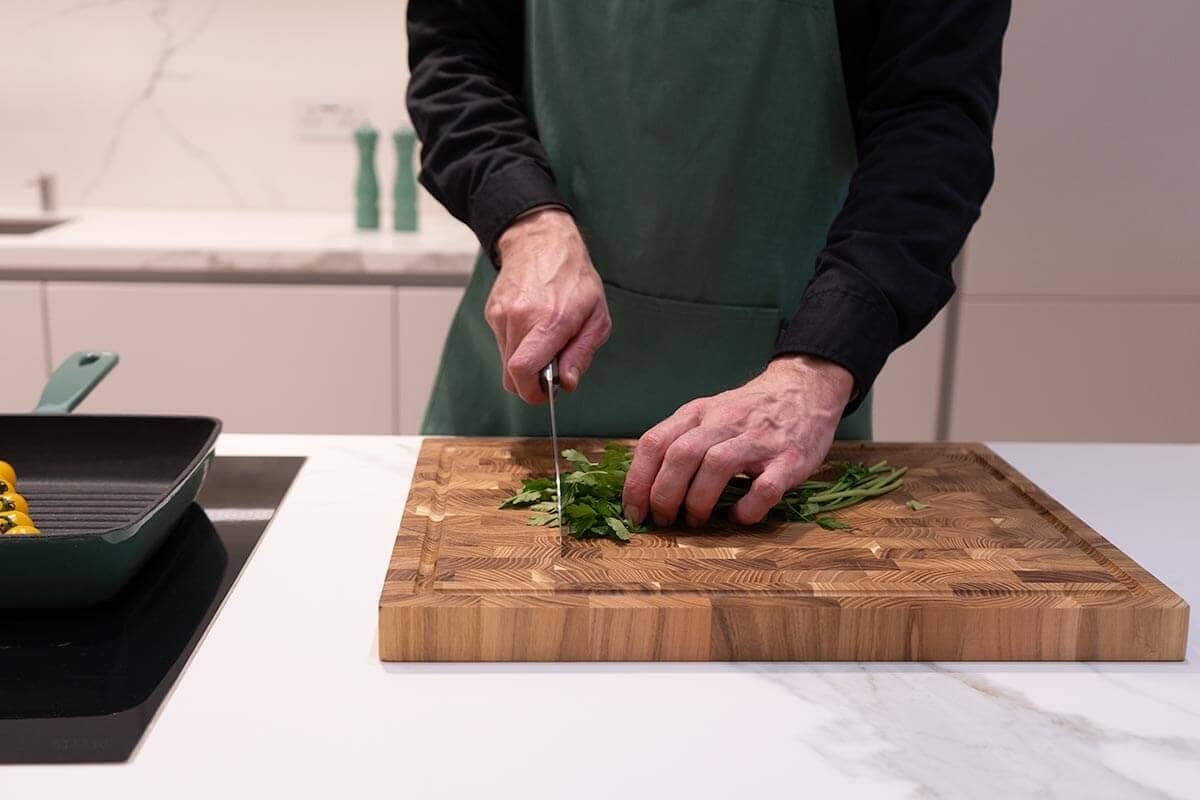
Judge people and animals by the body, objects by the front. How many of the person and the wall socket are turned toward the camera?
2

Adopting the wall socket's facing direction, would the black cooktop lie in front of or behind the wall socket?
in front

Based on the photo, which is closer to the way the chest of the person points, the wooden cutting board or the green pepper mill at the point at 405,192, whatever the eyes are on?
the wooden cutting board
